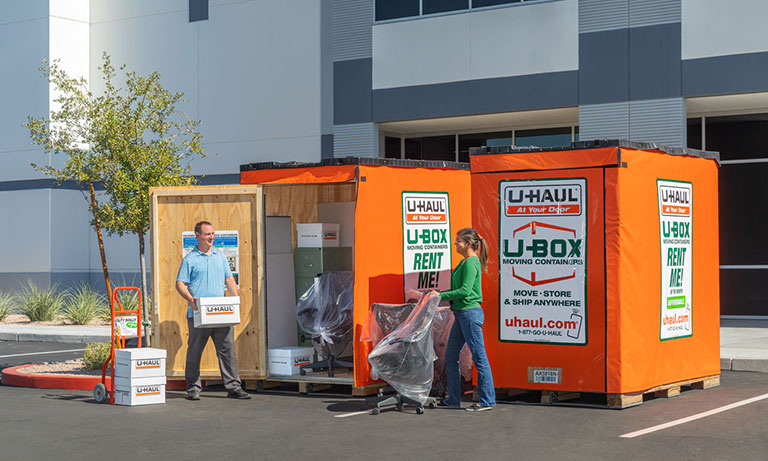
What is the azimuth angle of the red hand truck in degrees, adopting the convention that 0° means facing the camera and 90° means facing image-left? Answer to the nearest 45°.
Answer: approximately 315°

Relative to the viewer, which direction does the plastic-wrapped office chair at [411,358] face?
to the viewer's left

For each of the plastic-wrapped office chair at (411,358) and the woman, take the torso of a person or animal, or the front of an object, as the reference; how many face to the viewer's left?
2

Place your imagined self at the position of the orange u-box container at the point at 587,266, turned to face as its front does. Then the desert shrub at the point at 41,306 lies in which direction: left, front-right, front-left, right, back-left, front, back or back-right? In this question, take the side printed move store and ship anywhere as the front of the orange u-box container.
right

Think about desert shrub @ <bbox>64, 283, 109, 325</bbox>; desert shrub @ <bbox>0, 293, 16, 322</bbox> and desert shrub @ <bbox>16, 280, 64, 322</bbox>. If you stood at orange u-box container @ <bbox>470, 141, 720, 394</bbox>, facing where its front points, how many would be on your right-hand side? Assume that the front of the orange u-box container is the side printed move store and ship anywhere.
3

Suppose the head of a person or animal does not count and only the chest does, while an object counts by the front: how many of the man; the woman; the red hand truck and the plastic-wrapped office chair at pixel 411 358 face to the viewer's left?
2

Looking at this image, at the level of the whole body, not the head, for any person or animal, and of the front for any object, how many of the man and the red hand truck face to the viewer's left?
0

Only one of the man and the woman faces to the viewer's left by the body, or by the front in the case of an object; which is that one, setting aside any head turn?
the woman

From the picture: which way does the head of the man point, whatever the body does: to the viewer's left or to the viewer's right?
to the viewer's right

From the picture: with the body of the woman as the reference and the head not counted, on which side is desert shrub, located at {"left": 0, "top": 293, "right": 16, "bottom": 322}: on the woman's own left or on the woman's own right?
on the woman's own right

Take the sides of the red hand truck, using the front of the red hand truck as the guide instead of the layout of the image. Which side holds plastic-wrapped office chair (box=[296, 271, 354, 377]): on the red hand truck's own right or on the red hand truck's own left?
on the red hand truck's own left

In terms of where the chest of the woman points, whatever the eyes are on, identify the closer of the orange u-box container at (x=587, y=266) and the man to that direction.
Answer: the man

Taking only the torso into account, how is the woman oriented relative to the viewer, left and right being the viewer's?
facing to the left of the viewer

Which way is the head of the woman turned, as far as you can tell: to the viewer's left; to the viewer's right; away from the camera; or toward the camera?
to the viewer's left
